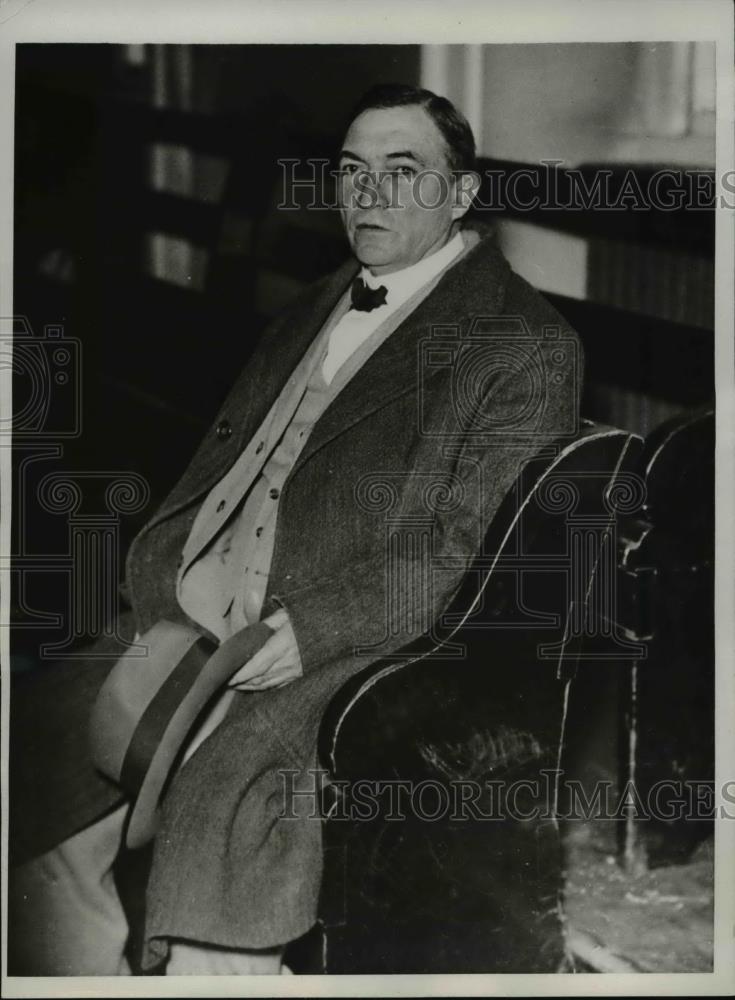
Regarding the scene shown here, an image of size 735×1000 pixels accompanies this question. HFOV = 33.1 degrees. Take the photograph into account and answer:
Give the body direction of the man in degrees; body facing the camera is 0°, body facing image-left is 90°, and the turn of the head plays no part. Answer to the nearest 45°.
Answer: approximately 45°
